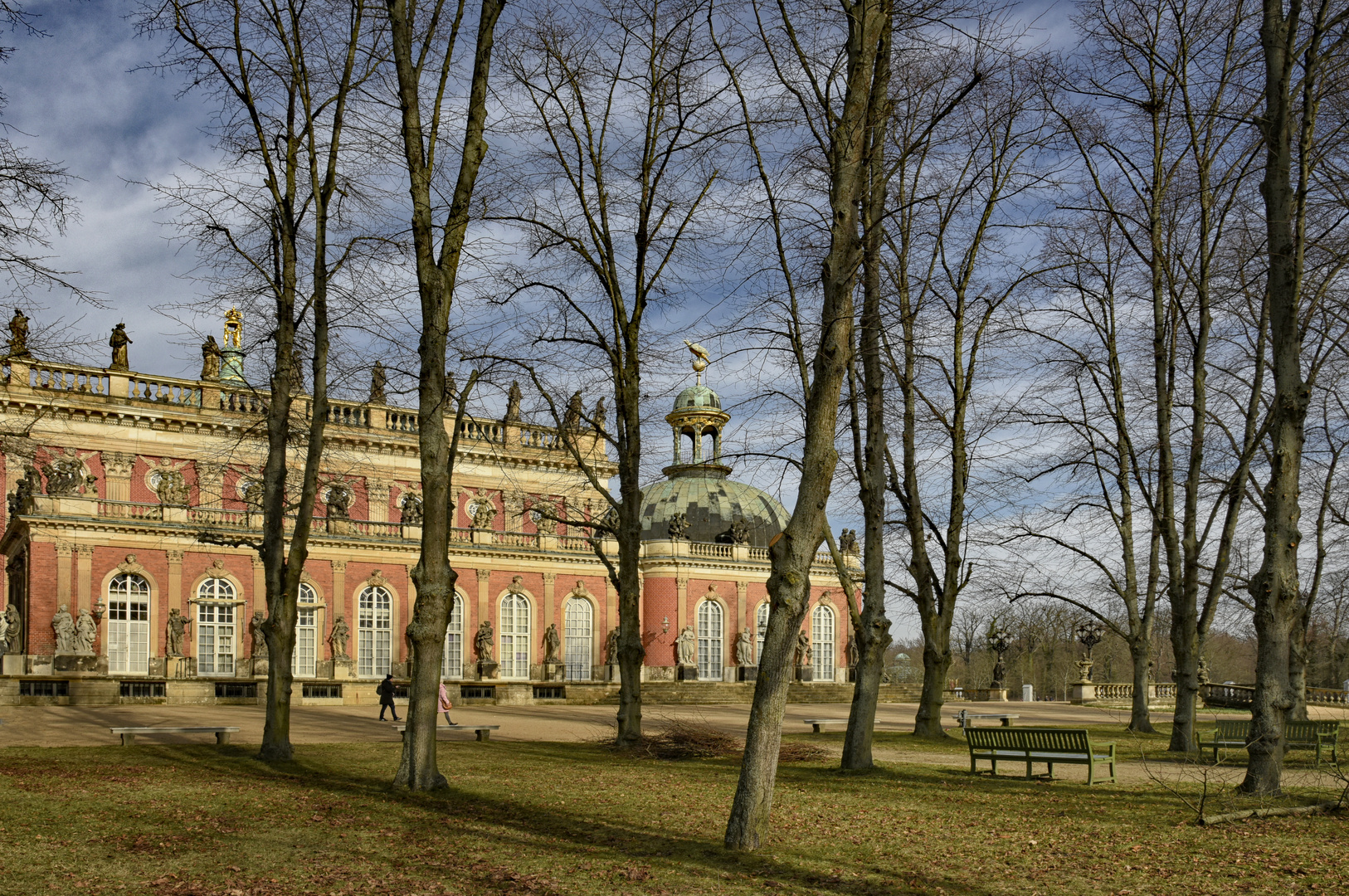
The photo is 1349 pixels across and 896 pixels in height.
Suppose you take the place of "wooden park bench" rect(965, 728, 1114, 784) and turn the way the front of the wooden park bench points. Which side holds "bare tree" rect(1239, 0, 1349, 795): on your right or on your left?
on your right
